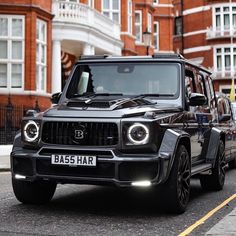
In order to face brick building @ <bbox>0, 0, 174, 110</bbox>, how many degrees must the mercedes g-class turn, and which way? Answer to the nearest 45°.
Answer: approximately 135° to its right

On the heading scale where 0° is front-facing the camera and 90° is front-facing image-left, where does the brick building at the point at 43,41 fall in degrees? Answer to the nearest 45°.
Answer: approximately 315°

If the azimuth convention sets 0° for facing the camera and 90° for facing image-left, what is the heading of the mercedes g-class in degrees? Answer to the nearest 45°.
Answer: approximately 45°

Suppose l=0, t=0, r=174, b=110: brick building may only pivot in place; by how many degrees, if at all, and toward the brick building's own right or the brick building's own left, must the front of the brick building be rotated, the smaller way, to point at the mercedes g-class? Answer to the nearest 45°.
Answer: approximately 45° to the brick building's own right
